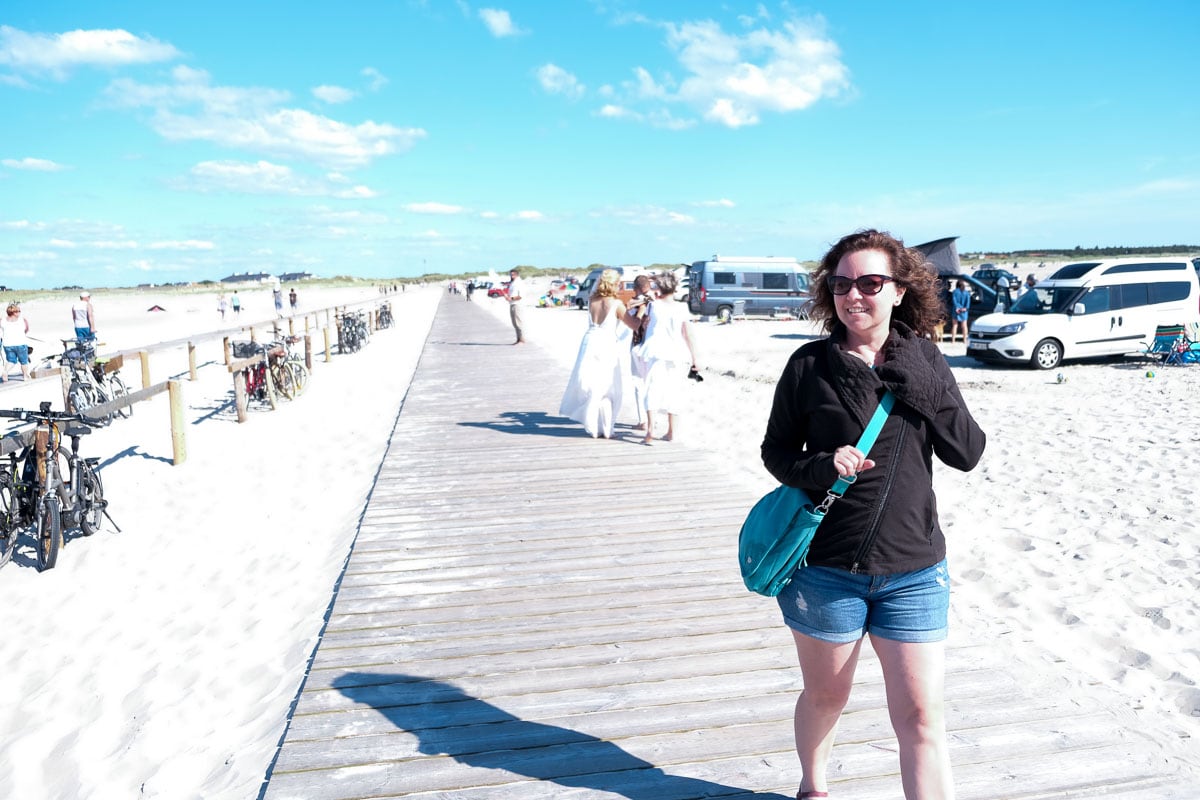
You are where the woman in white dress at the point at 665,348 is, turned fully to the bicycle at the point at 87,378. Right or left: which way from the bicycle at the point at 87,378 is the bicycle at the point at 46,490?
left

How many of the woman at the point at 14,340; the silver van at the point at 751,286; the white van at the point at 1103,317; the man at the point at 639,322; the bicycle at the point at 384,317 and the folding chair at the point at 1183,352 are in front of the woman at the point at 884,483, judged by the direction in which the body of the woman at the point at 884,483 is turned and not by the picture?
0

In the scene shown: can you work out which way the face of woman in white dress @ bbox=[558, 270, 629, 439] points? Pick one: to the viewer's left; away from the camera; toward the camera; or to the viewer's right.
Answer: away from the camera

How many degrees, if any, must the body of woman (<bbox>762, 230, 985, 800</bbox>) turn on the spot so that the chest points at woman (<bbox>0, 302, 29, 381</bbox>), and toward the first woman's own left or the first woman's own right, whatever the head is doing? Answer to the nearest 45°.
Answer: approximately 135° to the first woman's own right

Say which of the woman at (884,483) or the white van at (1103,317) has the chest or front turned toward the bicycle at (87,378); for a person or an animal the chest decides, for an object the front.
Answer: the white van

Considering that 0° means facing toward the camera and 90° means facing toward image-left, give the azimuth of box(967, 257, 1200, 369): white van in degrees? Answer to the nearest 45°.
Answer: approximately 45°

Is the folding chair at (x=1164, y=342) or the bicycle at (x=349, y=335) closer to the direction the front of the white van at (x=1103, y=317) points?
the bicycle

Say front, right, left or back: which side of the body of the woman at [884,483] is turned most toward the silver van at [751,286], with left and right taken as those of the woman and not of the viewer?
back

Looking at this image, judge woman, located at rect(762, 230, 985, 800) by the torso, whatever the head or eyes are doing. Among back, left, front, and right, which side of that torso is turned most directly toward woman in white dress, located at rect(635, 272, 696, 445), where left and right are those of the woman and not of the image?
back

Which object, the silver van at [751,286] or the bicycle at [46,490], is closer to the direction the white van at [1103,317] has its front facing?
the bicycle

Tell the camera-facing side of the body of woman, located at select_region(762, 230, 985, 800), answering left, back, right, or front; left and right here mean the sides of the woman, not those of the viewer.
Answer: front

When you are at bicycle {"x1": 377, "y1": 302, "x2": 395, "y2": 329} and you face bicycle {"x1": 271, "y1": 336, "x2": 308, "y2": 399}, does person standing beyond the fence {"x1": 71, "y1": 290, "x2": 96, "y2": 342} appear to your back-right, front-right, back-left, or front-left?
front-right

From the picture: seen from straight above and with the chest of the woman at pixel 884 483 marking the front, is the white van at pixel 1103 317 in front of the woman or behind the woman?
behind

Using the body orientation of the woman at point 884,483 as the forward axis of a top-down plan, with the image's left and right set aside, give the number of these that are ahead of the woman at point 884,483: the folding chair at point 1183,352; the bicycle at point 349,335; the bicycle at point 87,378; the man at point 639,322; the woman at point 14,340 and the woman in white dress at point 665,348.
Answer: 0

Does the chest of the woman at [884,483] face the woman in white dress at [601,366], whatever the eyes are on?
no

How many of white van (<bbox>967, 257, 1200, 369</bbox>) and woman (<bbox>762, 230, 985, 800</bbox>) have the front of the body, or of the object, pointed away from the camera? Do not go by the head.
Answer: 0
